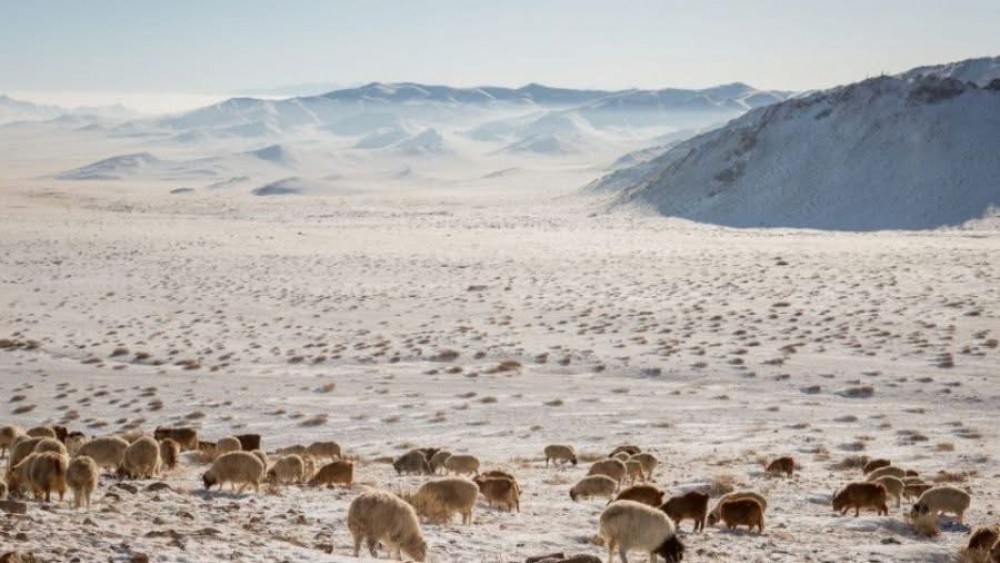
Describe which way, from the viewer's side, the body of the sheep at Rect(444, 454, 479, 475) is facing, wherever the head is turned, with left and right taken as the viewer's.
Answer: facing to the left of the viewer

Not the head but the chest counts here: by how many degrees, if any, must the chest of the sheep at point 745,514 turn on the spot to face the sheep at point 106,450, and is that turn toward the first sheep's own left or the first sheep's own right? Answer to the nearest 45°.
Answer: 0° — it already faces it

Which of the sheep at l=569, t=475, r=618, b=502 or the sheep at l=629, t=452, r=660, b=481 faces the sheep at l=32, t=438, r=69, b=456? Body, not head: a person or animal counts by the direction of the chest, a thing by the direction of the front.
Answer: the sheep at l=569, t=475, r=618, b=502

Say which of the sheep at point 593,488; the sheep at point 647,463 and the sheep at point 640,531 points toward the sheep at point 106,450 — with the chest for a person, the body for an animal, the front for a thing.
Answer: the sheep at point 593,488

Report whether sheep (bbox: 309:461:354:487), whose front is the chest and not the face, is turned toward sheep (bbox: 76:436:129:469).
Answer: yes

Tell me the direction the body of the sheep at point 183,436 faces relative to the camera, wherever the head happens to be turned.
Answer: to the viewer's left

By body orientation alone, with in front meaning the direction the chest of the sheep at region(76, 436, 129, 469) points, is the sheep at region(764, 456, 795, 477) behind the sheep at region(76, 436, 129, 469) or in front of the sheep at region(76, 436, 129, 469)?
behind

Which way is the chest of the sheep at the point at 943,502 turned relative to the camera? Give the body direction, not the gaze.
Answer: to the viewer's left

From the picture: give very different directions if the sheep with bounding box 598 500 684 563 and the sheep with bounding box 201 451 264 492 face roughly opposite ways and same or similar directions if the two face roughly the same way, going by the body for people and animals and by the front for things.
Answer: very different directions

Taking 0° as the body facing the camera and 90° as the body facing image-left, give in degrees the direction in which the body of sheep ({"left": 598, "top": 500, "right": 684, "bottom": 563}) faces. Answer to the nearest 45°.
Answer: approximately 270°

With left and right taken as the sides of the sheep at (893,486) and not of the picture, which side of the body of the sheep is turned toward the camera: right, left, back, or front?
left

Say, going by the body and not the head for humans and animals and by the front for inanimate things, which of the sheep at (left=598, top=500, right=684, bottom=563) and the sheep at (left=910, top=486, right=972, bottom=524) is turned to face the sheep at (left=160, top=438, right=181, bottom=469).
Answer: the sheep at (left=910, top=486, right=972, bottom=524)
